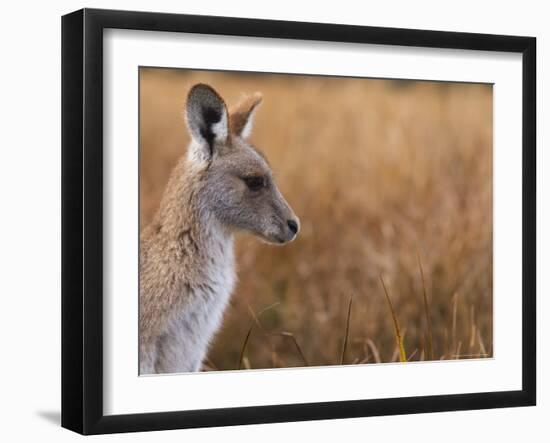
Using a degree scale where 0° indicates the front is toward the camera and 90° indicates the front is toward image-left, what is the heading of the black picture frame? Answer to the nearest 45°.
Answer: approximately 315°
